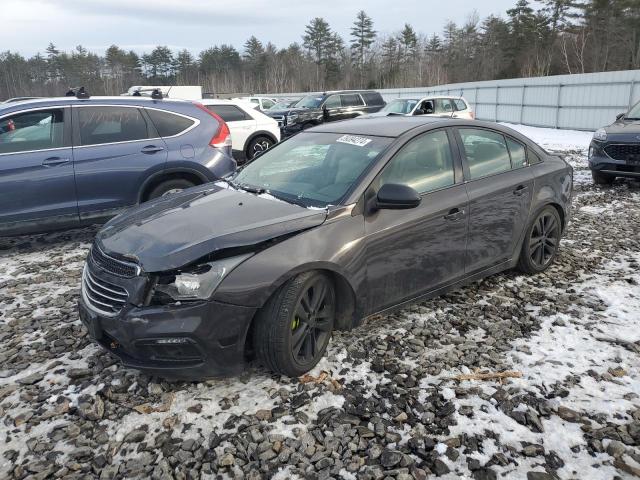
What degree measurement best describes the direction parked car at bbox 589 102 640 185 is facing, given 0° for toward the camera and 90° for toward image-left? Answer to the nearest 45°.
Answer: approximately 45°

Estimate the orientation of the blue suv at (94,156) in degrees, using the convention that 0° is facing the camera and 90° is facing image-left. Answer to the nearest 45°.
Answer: approximately 90°

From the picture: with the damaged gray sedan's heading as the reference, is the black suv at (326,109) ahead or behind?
behind

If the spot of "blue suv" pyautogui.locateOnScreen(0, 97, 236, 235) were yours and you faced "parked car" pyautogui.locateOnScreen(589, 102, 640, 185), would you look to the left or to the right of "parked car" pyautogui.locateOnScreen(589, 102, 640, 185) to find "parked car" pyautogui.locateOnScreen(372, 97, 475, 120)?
left

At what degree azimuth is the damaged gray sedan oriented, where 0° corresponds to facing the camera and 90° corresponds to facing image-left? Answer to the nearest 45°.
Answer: approximately 45°
